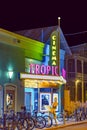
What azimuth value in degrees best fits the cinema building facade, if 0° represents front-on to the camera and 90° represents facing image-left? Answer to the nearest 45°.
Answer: approximately 315°
